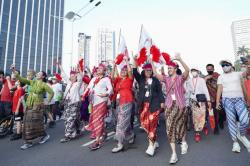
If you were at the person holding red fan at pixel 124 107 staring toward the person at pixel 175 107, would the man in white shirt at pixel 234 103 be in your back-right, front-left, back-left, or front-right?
front-left

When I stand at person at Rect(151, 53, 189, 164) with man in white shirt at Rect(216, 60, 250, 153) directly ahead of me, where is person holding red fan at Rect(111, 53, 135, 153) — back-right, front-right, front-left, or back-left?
back-left

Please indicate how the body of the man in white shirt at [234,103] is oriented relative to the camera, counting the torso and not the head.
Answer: toward the camera

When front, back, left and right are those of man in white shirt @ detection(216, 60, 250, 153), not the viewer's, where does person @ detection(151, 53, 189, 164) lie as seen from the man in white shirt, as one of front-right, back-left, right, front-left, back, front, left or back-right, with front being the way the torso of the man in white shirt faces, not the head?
front-right

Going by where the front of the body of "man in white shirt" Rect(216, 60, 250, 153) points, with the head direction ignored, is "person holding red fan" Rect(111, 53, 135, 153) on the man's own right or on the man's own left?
on the man's own right

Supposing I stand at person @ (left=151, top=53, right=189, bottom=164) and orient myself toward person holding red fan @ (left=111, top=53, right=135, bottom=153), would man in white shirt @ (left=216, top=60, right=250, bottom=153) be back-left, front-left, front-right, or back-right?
back-right
